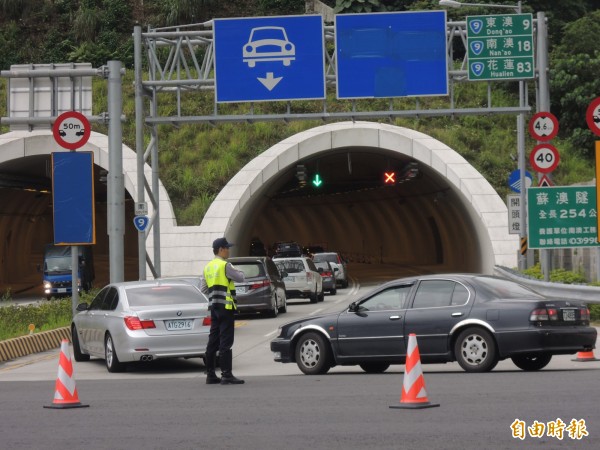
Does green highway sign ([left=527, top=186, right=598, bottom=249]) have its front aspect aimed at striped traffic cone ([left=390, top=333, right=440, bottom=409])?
yes

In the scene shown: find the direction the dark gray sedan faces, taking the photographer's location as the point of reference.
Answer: facing away from the viewer and to the left of the viewer

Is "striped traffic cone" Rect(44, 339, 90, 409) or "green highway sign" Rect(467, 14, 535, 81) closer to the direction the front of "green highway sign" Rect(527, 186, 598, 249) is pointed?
the striped traffic cone

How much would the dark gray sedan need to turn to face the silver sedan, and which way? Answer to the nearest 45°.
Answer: approximately 45° to its left

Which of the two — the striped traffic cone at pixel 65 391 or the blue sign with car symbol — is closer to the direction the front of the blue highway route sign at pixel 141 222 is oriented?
the striped traffic cone

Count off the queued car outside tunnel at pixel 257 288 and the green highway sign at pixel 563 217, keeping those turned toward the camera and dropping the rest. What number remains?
1

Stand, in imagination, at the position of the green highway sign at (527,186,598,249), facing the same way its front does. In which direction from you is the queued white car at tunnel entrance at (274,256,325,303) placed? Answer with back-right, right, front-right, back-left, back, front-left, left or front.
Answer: back-right

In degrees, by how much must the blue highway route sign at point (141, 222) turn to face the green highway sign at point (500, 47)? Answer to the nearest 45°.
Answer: approximately 45° to its left

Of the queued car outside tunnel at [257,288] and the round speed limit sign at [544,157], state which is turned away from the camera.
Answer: the queued car outside tunnel

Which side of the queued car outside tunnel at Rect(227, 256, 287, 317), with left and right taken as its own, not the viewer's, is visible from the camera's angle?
back

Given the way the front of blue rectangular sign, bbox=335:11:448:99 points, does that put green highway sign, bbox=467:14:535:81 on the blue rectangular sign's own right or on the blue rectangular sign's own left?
on the blue rectangular sign's own left

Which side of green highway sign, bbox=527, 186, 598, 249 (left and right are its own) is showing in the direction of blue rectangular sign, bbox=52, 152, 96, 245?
right

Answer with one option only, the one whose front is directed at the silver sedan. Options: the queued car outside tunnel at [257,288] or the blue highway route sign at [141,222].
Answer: the blue highway route sign
